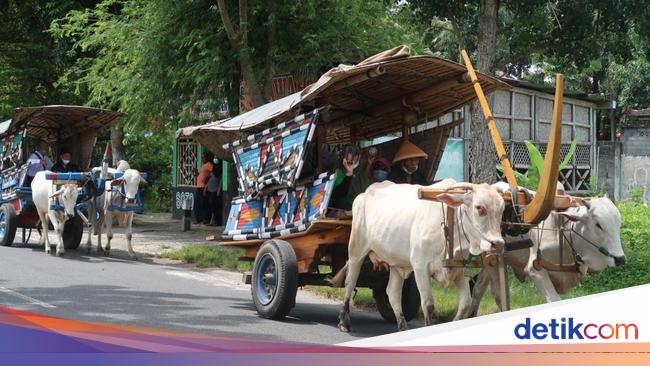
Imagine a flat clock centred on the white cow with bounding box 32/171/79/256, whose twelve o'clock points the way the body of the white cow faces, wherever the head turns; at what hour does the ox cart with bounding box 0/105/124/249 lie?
The ox cart is roughly at 7 o'clock from the white cow.

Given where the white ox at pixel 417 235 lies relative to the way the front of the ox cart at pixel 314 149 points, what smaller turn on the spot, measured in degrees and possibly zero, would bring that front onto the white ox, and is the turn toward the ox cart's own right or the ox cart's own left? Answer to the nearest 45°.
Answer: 0° — it already faces it

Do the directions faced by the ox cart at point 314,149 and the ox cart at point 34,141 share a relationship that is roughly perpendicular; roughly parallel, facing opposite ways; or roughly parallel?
roughly parallel

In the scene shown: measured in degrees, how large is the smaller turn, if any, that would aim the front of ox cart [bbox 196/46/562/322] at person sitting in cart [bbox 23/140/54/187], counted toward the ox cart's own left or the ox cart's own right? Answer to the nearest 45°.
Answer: approximately 180°

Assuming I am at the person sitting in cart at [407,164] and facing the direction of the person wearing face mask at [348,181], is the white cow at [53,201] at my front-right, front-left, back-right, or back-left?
front-right

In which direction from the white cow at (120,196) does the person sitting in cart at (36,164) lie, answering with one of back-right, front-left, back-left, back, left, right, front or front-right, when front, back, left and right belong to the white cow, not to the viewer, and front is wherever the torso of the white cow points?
back

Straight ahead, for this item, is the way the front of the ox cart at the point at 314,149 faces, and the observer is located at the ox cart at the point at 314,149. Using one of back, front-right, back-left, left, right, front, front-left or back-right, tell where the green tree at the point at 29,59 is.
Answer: back

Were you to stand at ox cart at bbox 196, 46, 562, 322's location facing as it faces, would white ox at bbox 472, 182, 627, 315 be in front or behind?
in front

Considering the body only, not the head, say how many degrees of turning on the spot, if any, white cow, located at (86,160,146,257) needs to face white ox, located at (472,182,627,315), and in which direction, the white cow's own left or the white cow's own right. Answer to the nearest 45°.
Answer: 0° — it already faces it

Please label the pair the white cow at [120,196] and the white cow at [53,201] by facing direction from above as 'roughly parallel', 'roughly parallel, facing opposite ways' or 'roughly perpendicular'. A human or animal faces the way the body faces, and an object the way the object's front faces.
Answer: roughly parallel

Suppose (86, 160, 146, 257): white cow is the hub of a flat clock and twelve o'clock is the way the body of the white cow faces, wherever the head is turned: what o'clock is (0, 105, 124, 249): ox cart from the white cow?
The ox cart is roughly at 6 o'clock from the white cow.

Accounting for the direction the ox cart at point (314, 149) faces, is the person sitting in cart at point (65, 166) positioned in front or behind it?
behind

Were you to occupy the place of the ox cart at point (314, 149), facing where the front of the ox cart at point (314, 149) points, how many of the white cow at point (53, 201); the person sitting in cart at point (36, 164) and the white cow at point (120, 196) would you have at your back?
3

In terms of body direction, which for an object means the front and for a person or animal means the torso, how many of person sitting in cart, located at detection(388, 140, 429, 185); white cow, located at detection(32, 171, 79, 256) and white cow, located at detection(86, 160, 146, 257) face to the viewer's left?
0

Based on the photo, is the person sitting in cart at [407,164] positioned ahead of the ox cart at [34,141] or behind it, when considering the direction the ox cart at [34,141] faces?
ahead

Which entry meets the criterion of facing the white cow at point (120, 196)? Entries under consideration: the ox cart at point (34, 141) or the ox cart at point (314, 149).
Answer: the ox cart at point (34, 141)

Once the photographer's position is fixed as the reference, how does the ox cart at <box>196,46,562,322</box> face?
facing the viewer and to the right of the viewer
